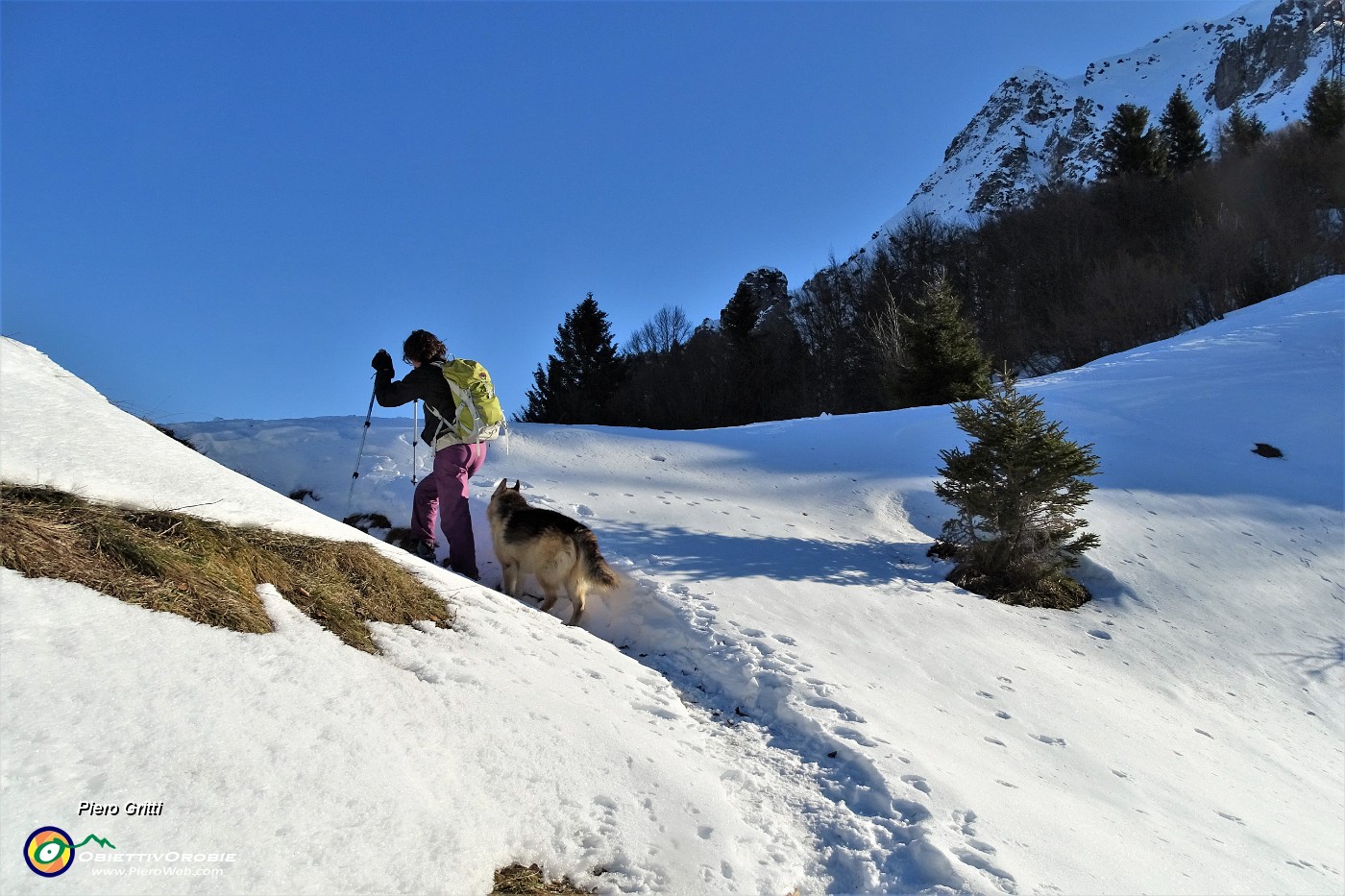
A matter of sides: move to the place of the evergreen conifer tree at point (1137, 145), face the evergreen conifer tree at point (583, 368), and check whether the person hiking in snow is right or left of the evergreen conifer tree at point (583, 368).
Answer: left

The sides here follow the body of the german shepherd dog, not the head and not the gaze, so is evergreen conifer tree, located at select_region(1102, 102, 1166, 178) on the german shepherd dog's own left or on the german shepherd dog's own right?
on the german shepherd dog's own right

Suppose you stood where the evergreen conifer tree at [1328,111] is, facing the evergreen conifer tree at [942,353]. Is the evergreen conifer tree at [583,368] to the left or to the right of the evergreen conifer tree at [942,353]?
right

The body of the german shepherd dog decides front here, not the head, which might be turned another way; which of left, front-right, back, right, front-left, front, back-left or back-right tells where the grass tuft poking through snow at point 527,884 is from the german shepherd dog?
back-left

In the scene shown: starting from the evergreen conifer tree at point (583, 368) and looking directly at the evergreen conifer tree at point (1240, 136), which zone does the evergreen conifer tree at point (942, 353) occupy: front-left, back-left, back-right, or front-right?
front-right

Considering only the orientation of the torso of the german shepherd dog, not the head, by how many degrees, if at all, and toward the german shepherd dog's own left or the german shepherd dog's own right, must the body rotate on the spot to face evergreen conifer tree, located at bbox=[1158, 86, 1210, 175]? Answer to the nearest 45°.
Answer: approximately 90° to the german shepherd dog's own right

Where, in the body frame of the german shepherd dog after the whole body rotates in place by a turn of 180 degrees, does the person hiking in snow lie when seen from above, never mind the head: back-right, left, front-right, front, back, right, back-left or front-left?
back

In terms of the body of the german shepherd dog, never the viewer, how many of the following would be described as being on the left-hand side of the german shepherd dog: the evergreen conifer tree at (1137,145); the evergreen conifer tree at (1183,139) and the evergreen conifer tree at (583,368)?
0

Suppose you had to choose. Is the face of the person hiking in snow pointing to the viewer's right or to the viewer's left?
to the viewer's left

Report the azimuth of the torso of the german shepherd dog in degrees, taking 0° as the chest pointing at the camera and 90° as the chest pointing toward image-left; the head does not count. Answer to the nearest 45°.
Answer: approximately 135°

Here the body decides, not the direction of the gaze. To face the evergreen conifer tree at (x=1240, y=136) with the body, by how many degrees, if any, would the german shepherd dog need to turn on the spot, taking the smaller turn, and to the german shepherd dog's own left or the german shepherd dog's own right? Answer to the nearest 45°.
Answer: approximately 90° to the german shepherd dog's own right

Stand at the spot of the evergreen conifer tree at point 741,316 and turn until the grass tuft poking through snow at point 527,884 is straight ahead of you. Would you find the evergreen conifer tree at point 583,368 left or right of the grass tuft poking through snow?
right

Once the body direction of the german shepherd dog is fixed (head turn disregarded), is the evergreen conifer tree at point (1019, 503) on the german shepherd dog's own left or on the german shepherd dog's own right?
on the german shepherd dog's own right

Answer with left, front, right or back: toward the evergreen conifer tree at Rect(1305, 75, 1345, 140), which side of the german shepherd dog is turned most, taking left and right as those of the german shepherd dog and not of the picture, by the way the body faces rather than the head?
right

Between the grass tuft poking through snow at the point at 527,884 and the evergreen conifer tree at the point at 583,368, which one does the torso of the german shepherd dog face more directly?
the evergreen conifer tree
